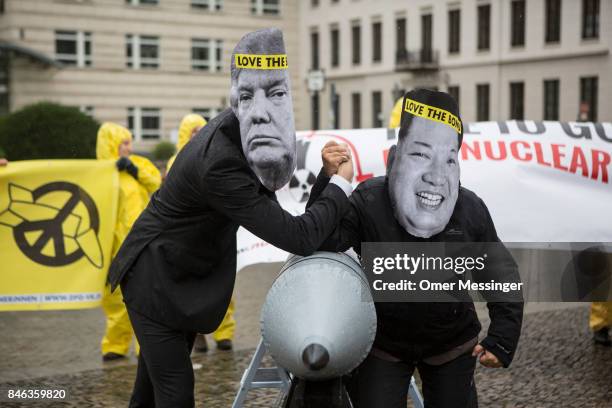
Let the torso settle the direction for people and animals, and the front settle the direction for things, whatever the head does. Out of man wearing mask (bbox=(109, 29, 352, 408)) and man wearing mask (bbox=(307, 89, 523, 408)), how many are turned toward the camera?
1

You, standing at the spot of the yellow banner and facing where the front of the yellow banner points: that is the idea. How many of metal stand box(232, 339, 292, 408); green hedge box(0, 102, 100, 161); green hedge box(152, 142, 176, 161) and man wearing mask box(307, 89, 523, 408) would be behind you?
2

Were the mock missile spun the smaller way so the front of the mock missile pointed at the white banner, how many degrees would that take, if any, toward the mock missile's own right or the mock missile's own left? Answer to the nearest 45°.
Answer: approximately 180°

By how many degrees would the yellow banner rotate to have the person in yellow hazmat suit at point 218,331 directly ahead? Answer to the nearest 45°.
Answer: approximately 90° to its left

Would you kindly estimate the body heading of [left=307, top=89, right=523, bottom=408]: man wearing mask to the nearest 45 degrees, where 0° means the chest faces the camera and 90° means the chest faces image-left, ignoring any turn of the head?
approximately 0°

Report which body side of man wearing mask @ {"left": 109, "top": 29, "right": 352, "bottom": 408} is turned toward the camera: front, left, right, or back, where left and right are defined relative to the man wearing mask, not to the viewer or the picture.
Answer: right

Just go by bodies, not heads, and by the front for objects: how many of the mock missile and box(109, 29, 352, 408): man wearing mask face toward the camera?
1
